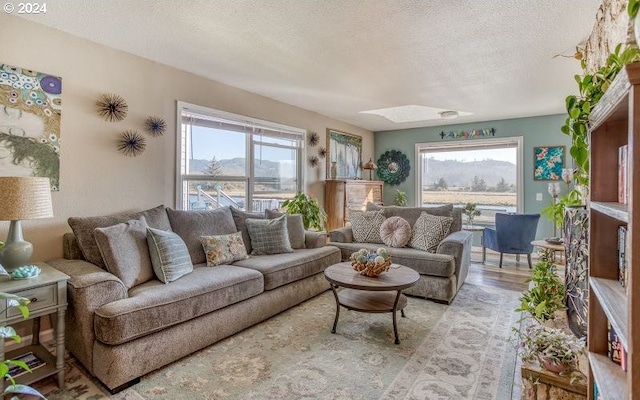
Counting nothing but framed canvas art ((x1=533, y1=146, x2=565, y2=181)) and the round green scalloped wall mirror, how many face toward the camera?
2

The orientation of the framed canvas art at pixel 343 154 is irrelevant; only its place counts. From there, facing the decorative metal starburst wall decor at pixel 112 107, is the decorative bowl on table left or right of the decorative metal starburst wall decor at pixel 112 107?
left

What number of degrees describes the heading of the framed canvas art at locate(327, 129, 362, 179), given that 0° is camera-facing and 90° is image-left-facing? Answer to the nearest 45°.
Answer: approximately 315°

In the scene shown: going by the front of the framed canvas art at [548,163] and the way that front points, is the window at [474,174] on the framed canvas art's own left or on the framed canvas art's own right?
on the framed canvas art's own right

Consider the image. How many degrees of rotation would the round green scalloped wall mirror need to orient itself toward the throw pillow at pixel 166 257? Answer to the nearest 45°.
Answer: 0° — it already faces it

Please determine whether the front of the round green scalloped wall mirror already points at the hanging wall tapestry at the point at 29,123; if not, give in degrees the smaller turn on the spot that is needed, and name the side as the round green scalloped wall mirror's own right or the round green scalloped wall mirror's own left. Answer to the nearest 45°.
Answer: approximately 45° to the round green scalloped wall mirror's own right

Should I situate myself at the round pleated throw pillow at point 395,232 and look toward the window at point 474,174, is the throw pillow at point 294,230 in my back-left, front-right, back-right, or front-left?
back-left
